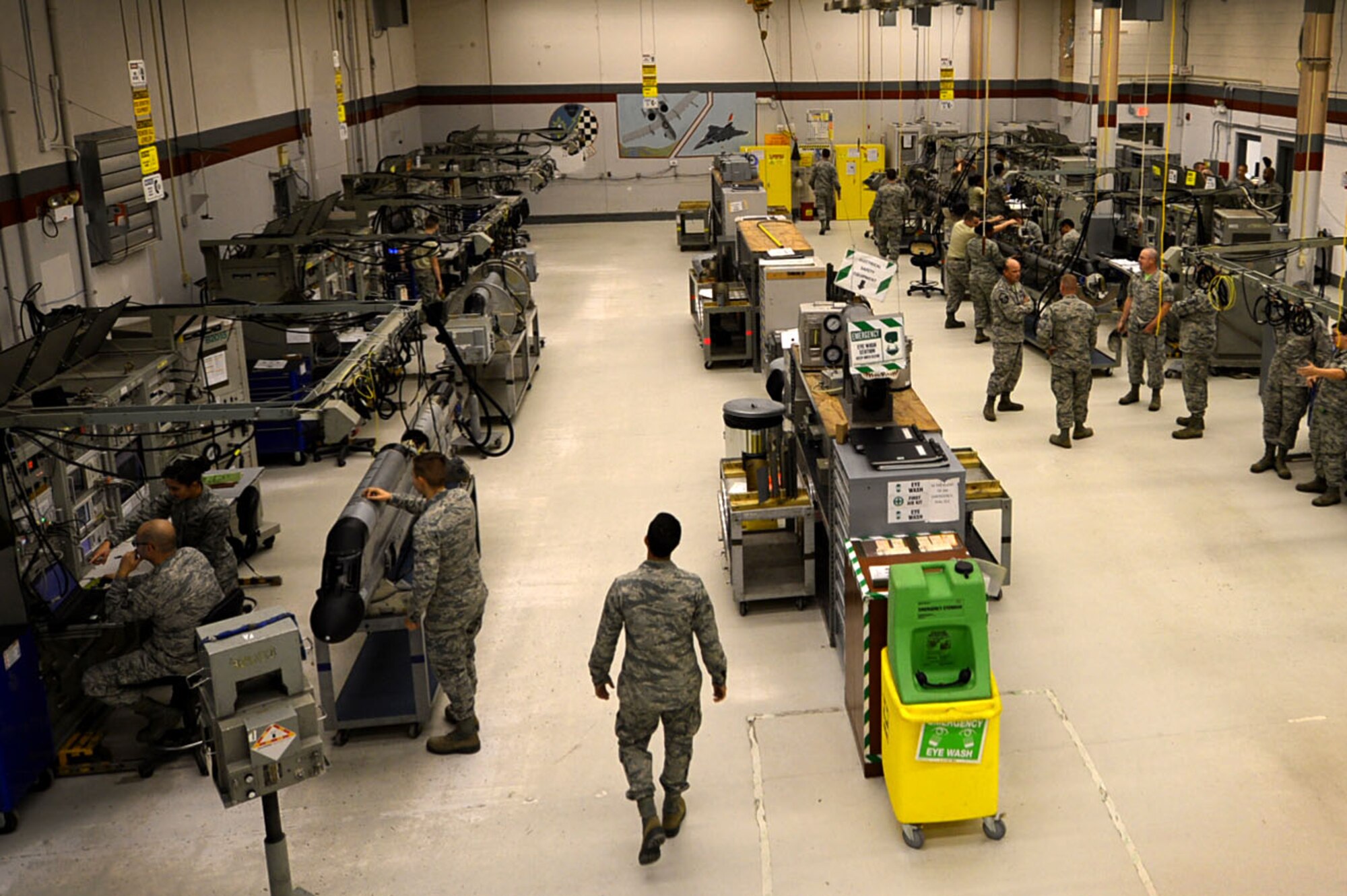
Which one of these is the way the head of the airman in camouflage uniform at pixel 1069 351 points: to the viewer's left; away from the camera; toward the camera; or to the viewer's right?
away from the camera

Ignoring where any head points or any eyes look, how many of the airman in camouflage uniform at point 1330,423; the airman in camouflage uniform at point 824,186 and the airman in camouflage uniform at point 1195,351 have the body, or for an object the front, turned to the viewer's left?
2

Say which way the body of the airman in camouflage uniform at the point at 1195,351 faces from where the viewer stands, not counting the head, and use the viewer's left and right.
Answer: facing to the left of the viewer

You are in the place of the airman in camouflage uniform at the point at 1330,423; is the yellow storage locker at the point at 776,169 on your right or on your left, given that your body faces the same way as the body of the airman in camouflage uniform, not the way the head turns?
on your right

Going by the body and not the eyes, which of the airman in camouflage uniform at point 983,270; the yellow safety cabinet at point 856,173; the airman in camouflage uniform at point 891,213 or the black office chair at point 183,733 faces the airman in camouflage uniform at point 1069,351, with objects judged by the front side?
the yellow safety cabinet

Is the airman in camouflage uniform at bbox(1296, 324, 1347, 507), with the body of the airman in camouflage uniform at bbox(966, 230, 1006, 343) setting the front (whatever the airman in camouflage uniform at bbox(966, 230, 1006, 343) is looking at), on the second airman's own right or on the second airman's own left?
on the second airman's own right

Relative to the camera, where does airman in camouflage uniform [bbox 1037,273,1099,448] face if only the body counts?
away from the camera

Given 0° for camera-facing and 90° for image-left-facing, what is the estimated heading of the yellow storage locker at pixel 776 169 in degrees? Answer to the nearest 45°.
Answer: approximately 0°

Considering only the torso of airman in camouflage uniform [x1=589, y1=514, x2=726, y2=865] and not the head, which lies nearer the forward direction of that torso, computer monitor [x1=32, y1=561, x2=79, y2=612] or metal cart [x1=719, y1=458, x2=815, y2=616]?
the metal cart

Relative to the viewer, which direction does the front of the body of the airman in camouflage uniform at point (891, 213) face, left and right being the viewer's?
facing away from the viewer
